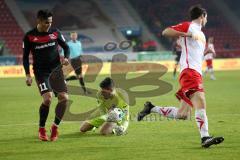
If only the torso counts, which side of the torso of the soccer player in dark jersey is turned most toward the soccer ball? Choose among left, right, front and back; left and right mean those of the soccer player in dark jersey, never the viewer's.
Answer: left

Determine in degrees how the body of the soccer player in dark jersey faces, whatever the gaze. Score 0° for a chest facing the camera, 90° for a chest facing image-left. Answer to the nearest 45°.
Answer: approximately 0°

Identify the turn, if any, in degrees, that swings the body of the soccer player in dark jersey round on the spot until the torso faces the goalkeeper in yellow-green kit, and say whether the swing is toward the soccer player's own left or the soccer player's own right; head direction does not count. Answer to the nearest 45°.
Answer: approximately 90° to the soccer player's own left
